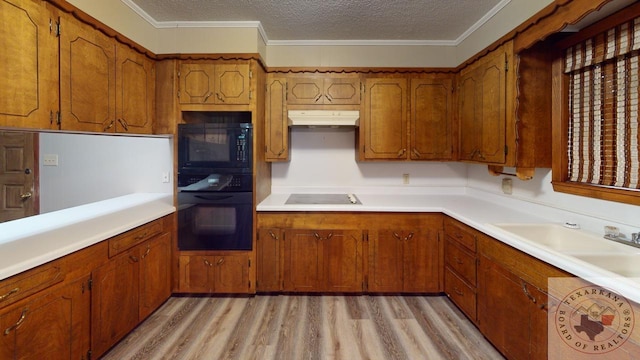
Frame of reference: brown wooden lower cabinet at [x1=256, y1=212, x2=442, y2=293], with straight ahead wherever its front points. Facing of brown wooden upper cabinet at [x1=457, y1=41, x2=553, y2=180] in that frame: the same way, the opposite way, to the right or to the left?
to the right

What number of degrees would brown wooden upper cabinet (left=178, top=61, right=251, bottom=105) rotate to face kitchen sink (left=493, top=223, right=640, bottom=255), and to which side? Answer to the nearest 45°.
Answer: approximately 45° to its left

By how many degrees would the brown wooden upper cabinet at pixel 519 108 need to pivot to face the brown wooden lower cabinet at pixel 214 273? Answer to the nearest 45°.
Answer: approximately 45° to its right

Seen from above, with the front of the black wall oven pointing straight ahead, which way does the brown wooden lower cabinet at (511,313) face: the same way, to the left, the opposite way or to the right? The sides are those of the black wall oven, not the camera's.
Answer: to the right

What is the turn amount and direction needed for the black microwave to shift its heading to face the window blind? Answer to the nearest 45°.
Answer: approximately 45° to its left

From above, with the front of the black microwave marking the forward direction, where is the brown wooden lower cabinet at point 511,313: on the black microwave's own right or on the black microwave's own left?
on the black microwave's own left
